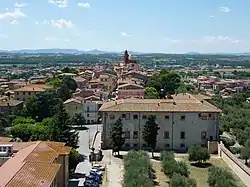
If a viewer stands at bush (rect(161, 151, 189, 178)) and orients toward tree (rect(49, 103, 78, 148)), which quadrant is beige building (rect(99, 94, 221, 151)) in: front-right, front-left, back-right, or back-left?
front-right

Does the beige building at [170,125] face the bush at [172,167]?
yes

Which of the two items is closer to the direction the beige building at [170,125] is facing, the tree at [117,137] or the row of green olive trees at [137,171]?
the row of green olive trees

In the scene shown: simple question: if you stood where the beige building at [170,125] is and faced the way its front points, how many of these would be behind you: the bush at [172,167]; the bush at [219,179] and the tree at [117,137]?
0

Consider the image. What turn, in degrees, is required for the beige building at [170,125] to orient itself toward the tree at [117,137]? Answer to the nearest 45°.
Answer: approximately 45° to its right

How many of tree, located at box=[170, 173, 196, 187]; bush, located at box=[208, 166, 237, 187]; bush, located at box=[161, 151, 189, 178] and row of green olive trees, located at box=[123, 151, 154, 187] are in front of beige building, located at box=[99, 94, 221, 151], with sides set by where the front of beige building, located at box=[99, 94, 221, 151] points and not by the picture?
4

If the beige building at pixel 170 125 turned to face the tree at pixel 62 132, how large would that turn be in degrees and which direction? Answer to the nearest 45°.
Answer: approximately 45° to its right

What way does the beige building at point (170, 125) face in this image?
toward the camera

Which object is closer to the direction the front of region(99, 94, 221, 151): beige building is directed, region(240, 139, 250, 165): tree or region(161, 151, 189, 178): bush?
the bush

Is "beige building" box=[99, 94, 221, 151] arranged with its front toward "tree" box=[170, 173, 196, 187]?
yes

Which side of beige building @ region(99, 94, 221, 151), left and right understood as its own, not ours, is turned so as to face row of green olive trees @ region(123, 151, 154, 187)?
front
